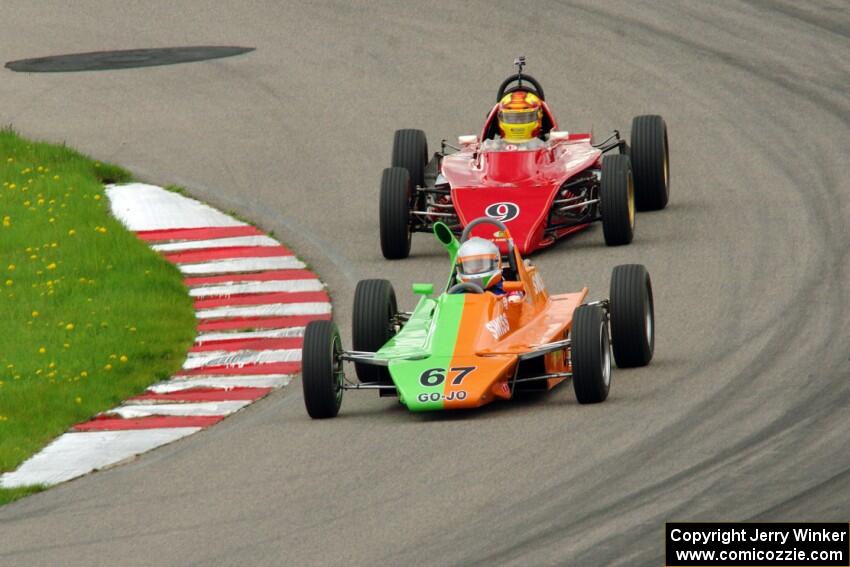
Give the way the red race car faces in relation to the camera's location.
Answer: facing the viewer

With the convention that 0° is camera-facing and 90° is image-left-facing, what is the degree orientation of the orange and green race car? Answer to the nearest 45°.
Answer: approximately 0°

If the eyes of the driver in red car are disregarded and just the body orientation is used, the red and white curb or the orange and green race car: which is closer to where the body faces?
the orange and green race car

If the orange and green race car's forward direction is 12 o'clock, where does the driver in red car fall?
The driver in red car is roughly at 6 o'clock from the orange and green race car.

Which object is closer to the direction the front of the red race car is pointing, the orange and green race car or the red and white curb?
the orange and green race car

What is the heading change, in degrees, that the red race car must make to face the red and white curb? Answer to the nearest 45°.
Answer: approximately 45° to its right

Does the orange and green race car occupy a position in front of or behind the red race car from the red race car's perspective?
in front

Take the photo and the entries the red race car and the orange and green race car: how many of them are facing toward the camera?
2

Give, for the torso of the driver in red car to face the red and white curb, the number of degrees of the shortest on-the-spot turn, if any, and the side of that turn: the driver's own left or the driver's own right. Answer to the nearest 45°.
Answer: approximately 45° to the driver's own right
